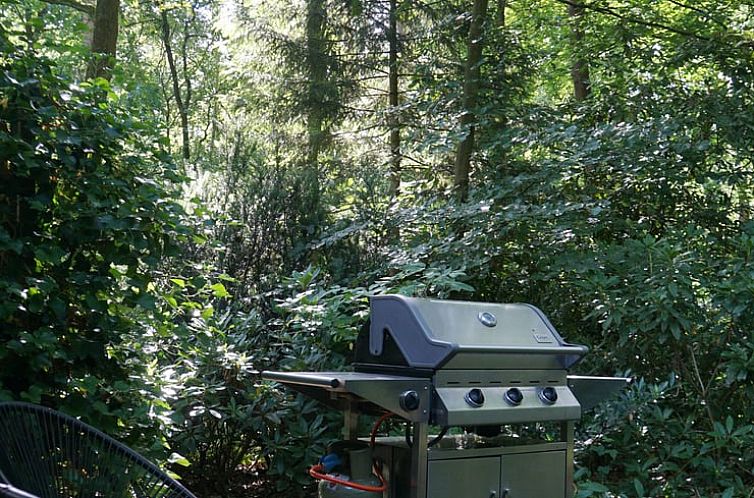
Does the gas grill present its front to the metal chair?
no

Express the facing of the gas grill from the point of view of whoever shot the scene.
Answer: facing the viewer and to the right of the viewer

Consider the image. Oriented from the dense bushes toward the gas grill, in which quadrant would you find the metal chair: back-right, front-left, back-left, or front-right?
front-right

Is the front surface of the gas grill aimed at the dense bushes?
no

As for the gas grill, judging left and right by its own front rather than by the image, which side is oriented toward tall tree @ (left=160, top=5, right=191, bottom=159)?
back
